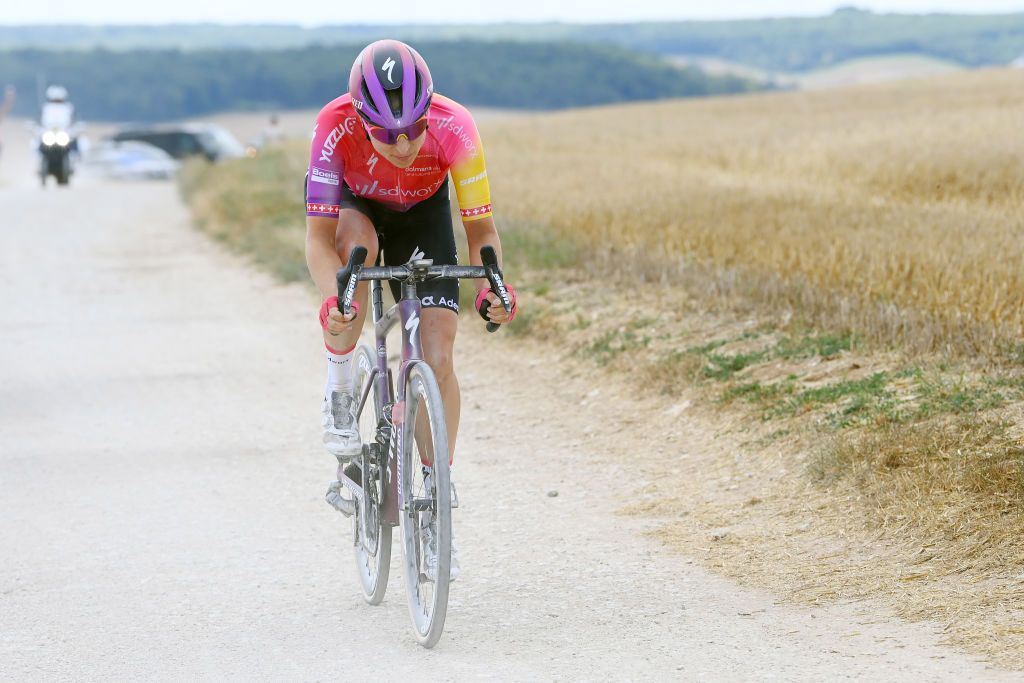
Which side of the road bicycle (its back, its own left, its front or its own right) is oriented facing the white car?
back

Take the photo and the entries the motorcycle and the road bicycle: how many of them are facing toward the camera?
2

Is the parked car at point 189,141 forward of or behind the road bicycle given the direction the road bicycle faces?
behind

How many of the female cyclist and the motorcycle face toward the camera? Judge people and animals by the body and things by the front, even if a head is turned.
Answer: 2

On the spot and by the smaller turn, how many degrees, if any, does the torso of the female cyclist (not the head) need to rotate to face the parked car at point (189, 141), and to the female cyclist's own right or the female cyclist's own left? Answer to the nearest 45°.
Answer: approximately 180°

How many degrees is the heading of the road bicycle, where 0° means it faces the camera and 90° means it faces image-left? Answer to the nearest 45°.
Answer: approximately 0°
